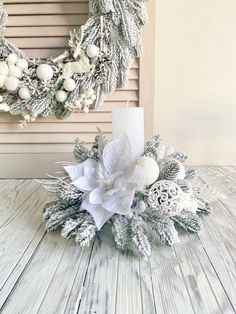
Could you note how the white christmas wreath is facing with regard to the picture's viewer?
facing the viewer
